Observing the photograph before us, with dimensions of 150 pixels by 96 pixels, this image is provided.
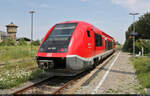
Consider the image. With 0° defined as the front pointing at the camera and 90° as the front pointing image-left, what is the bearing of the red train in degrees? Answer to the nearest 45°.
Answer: approximately 45°
